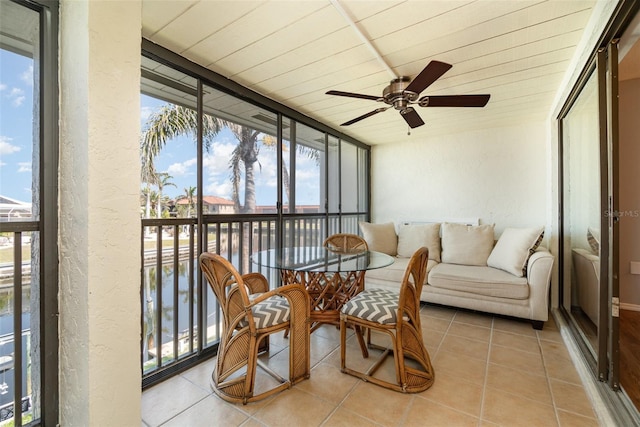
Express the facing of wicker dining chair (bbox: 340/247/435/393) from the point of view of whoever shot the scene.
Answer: facing away from the viewer and to the left of the viewer

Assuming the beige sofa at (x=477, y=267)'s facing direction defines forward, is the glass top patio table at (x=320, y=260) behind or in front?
in front

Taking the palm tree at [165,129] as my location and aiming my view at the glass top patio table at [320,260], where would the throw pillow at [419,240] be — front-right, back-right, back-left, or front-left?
front-left

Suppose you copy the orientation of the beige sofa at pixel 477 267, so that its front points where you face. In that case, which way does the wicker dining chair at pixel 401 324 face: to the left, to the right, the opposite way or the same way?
to the right

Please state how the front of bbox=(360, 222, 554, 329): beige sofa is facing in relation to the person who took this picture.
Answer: facing the viewer and to the left of the viewer

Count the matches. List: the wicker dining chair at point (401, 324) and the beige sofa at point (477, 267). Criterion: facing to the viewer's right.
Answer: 0

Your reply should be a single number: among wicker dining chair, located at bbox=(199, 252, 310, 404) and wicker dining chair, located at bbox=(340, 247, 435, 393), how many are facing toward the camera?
0

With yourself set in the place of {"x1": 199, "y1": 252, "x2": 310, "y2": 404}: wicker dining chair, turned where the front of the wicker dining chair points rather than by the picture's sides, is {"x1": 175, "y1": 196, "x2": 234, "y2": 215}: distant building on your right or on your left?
on your left

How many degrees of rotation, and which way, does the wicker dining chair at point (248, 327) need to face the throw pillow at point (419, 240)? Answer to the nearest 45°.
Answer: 0° — it already faces it
